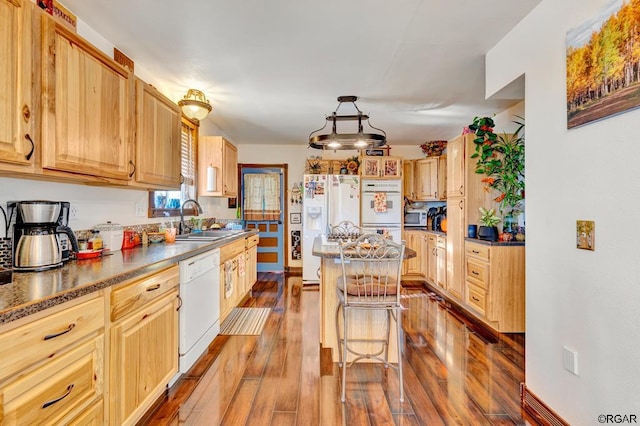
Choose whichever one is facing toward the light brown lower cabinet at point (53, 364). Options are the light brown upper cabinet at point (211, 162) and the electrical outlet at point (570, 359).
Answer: the electrical outlet

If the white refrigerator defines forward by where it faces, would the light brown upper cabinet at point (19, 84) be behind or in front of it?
in front

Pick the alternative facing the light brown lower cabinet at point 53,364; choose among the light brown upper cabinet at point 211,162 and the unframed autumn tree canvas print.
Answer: the unframed autumn tree canvas print

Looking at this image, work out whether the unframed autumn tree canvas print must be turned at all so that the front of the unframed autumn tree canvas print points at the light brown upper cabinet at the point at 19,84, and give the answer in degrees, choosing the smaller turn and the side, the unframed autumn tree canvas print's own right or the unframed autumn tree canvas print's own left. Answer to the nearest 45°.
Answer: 0° — it already faces it

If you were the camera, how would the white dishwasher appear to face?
facing the viewer and to the right of the viewer

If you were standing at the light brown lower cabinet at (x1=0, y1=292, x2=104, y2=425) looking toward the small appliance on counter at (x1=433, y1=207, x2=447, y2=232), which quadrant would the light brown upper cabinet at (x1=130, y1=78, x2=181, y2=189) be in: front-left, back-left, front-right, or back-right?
front-left

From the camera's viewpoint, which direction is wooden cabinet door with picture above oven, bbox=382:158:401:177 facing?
toward the camera

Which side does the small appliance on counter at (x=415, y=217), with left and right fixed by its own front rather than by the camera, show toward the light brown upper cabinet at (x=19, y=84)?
front

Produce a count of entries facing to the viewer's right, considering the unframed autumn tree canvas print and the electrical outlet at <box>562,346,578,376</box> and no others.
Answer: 0

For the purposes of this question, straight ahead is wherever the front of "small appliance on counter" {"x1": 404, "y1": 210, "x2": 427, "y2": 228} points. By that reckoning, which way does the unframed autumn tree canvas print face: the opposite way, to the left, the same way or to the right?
to the right

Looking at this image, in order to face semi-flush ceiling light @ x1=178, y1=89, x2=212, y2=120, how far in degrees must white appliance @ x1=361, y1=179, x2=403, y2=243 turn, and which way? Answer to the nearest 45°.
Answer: approximately 45° to its right

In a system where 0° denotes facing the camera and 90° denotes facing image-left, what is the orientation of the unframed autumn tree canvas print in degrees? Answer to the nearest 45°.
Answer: approximately 45°

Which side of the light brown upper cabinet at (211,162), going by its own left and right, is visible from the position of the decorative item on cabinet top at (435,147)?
front

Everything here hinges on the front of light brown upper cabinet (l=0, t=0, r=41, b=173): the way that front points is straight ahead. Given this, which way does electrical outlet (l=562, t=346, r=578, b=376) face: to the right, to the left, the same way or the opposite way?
the opposite way

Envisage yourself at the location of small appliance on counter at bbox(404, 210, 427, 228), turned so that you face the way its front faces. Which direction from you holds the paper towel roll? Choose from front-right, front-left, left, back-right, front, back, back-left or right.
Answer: front-right

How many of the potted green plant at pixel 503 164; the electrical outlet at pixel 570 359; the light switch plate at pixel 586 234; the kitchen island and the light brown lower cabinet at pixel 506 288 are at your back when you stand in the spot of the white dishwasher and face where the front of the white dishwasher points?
0

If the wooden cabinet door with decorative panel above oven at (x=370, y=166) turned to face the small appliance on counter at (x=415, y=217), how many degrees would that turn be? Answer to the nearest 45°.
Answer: approximately 135° to its left

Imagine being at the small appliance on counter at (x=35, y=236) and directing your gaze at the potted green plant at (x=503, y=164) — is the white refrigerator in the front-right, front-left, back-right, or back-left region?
front-left

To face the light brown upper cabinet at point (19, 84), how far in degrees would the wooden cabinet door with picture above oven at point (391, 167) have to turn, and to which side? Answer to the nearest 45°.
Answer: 0° — it already faces it
